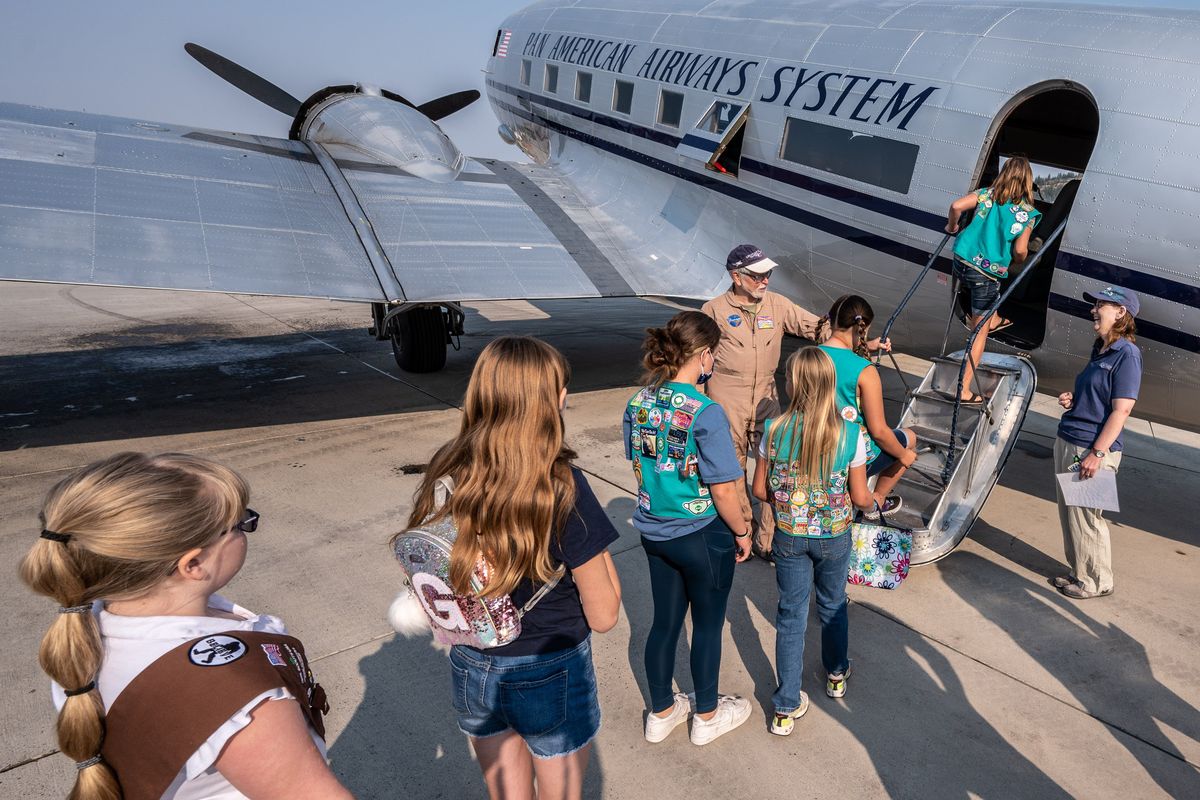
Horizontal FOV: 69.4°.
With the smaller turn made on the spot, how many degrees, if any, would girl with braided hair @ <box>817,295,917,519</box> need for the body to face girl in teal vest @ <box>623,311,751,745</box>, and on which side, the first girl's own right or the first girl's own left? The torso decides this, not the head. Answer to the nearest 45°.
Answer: approximately 135° to the first girl's own right

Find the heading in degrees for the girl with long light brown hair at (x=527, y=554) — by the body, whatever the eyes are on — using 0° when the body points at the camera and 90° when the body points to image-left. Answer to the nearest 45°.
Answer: approximately 225°

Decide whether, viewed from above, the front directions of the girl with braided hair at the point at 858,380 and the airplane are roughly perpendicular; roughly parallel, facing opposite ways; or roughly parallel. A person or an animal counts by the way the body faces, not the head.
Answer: roughly perpendicular

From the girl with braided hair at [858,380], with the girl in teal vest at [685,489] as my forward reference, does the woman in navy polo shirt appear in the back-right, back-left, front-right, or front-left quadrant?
back-left

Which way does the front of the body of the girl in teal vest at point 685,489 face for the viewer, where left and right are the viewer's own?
facing away from the viewer and to the right of the viewer

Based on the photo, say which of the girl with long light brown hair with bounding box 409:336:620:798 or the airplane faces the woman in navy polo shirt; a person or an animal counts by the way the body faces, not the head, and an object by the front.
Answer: the girl with long light brown hair

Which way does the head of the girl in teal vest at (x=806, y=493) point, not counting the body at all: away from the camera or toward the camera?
away from the camera

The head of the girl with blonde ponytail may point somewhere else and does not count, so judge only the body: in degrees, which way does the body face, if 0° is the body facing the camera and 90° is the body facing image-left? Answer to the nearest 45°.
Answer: approximately 225°

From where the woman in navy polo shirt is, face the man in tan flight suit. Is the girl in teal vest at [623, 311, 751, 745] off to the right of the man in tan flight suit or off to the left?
left
